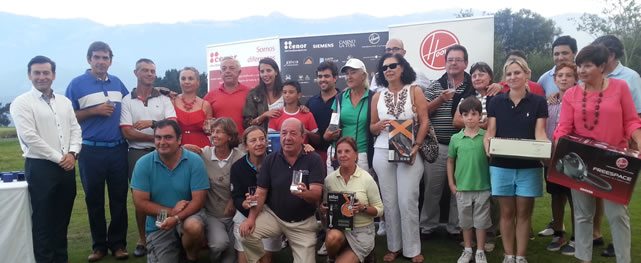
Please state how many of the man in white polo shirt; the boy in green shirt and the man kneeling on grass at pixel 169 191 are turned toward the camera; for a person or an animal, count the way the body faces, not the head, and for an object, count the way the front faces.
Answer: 3

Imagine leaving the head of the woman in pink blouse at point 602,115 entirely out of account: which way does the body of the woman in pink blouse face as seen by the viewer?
toward the camera

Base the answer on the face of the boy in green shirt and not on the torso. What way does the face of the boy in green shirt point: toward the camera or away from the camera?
toward the camera

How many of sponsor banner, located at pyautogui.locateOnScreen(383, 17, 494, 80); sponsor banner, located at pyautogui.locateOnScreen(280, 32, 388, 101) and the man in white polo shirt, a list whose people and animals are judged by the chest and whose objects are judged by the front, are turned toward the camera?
3

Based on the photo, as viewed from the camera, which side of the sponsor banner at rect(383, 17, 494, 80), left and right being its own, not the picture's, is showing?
front

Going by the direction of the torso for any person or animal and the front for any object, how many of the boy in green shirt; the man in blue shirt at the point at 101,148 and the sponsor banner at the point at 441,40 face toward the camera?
3

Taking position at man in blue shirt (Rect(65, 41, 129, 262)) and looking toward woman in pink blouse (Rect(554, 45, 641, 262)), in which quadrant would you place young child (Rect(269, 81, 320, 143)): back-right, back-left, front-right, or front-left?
front-left

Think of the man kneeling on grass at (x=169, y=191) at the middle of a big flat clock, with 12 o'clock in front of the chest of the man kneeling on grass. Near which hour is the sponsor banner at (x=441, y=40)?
The sponsor banner is roughly at 8 o'clock from the man kneeling on grass.

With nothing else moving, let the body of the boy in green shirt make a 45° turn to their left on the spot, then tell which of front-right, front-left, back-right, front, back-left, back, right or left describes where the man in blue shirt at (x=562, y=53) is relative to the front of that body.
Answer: left

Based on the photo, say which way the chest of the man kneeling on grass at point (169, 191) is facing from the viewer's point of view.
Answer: toward the camera

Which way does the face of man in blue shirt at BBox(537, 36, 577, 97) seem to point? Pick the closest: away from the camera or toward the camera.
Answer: toward the camera

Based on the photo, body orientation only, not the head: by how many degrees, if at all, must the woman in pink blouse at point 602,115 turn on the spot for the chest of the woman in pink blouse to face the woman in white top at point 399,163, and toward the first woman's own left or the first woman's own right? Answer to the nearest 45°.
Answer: approximately 90° to the first woman's own right

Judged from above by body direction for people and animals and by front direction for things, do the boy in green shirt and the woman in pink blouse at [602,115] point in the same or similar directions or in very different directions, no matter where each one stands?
same or similar directions

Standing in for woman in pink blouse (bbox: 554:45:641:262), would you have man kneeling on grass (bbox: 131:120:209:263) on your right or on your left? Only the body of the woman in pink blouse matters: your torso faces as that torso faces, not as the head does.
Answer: on your right

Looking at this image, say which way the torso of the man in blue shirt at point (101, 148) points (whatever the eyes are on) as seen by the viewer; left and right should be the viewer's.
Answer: facing the viewer

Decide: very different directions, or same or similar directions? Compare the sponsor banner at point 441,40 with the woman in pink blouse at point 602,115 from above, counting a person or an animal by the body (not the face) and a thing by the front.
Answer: same or similar directions

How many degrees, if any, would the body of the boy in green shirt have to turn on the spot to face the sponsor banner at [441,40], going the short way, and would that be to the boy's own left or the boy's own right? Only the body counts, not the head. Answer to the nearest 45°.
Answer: approximately 180°

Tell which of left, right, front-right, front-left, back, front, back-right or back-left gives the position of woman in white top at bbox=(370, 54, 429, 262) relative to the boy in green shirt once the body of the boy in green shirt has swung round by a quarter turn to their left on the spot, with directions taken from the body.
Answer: back

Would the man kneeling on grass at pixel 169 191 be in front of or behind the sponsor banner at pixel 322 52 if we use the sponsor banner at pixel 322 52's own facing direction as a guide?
in front
